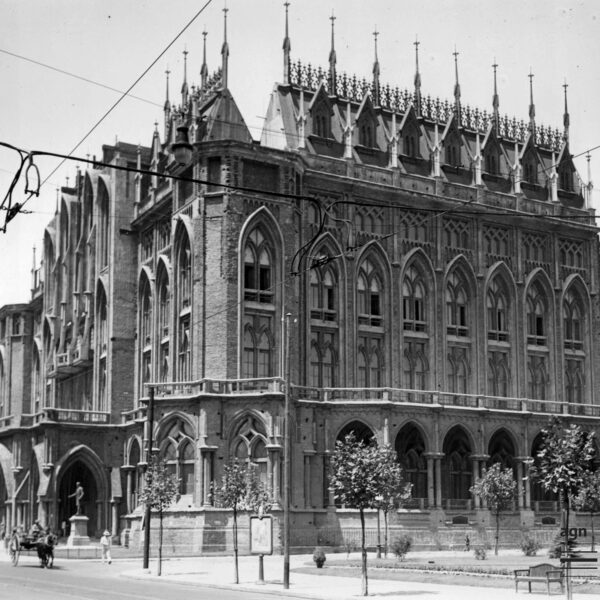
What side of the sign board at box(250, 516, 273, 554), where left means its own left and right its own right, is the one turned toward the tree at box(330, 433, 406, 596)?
left

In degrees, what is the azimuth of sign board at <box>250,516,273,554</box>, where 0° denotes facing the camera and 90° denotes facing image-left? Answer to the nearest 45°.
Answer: approximately 0°

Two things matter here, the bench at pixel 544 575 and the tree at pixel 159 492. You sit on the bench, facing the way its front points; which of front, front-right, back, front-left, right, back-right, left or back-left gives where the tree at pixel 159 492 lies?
right

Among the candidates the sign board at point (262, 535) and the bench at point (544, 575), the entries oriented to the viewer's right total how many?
0

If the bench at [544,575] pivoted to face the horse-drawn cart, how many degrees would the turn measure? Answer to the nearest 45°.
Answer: approximately 90° to its right

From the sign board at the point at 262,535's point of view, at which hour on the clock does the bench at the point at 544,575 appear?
The bench is roughly at 10 o'clock from the sign board.

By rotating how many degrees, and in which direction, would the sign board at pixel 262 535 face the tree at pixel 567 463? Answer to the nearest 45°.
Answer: approximately 90° to its left

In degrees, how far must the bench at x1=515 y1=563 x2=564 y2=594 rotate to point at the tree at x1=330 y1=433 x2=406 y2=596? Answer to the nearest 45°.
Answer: approximately 90° to its right

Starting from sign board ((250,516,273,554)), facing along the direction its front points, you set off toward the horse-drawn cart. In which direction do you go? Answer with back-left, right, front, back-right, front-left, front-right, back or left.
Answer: back-right

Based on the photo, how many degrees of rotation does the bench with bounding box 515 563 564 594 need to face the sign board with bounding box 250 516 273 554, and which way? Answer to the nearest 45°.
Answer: approximately 45° to its right

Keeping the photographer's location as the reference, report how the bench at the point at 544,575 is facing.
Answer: facing the viewer and to the left of the viewer

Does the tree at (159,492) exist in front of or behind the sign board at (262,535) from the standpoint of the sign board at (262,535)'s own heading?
behind

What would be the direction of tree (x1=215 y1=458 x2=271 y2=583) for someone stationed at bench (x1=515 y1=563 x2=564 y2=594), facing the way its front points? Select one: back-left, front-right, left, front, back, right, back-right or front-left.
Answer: right
